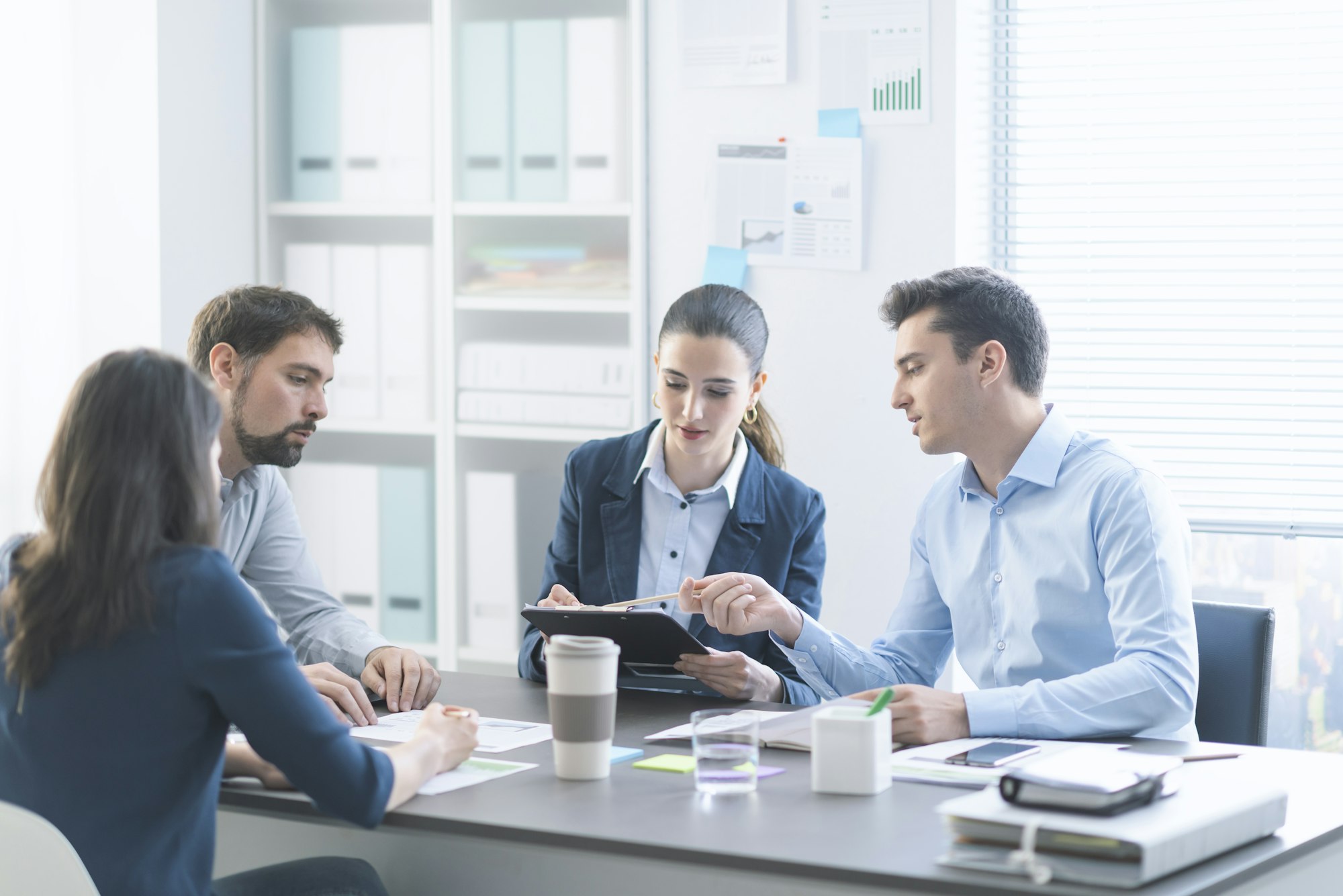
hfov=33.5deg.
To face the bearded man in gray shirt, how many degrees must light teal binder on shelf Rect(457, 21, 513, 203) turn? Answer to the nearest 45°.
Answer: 0° — it already faces them

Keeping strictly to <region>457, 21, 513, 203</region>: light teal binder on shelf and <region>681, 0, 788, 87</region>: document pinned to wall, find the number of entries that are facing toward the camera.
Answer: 2

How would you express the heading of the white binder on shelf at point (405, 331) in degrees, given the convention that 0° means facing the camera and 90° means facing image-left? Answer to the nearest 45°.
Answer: approximately 0°

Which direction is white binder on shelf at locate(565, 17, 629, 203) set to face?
toward the camera

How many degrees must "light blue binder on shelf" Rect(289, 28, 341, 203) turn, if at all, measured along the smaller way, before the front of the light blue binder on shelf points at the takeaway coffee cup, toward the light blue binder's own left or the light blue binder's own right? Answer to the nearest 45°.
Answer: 0° — it already faces it

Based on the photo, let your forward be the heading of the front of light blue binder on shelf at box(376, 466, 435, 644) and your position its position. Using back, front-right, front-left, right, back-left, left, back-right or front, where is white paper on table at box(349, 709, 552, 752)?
front

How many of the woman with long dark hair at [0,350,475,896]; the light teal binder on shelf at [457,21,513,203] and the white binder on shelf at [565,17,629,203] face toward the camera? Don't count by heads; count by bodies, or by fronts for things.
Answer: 2

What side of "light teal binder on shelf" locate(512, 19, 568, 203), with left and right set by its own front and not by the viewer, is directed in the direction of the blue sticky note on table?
front

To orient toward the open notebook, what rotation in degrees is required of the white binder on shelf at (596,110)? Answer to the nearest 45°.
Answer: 0° — it already faces it

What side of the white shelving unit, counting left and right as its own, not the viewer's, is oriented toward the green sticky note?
front

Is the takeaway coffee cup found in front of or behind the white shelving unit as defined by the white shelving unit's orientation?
in front

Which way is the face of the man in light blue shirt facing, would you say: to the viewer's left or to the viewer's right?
to the viewer's left

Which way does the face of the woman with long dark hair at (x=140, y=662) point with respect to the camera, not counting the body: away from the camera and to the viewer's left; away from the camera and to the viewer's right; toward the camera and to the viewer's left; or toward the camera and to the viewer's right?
away from the camera and to the viewer's right

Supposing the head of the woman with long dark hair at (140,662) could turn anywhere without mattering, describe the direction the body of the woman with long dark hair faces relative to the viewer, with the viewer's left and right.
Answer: facing away from the viewer and to the right of the viewer
